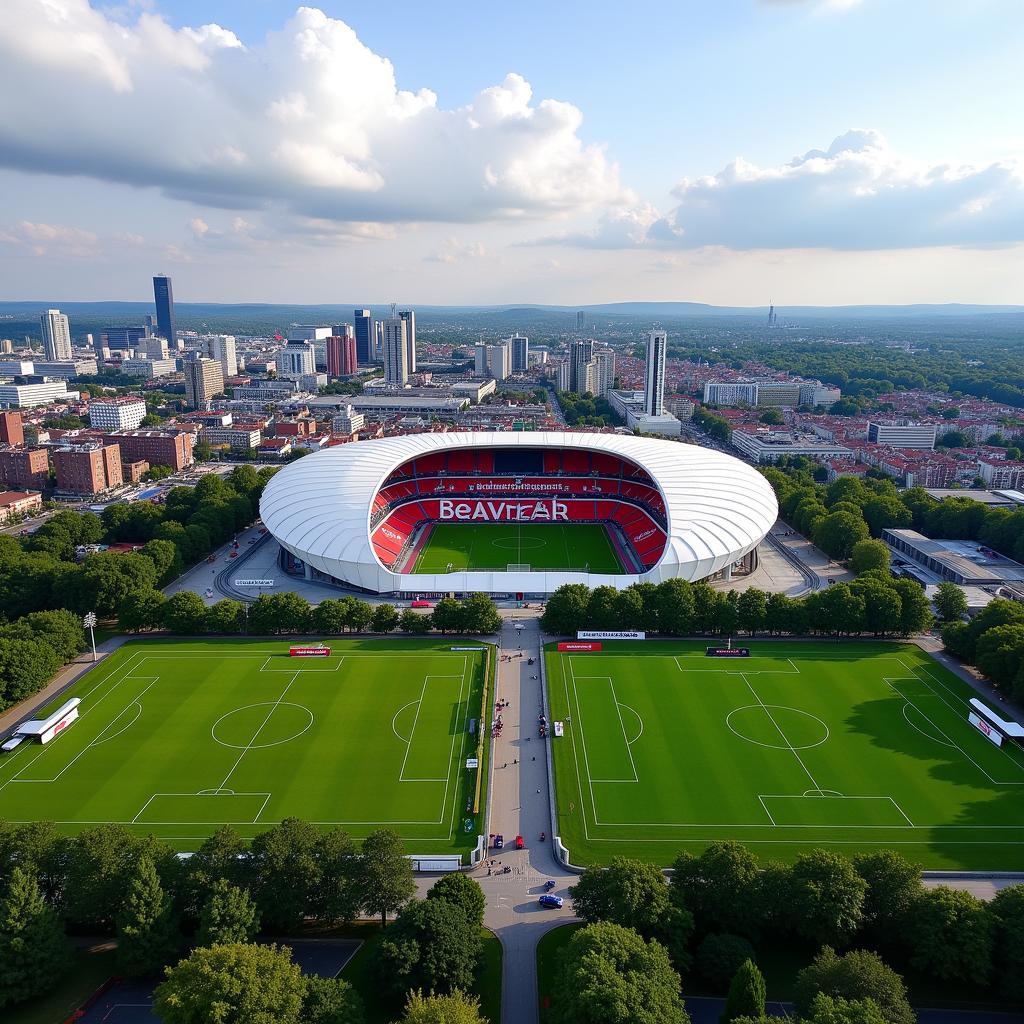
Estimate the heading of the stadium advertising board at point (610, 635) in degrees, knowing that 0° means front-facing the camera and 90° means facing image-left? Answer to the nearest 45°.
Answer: approximately 0°

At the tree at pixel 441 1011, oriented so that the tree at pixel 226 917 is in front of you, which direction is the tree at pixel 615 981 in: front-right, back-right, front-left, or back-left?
back-right

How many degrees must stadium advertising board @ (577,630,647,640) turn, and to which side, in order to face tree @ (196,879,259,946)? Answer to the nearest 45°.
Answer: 0° — it already faces it

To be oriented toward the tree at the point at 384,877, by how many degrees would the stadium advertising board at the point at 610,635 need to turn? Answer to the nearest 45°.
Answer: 0° — it already faces it

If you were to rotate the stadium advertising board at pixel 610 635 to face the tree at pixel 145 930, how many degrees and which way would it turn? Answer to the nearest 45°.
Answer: approximately 45° to its right

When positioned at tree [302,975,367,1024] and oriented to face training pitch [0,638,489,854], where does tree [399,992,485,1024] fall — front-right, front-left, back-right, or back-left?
back-right

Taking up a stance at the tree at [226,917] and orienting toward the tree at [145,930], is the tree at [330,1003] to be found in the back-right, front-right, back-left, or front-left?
back-left
